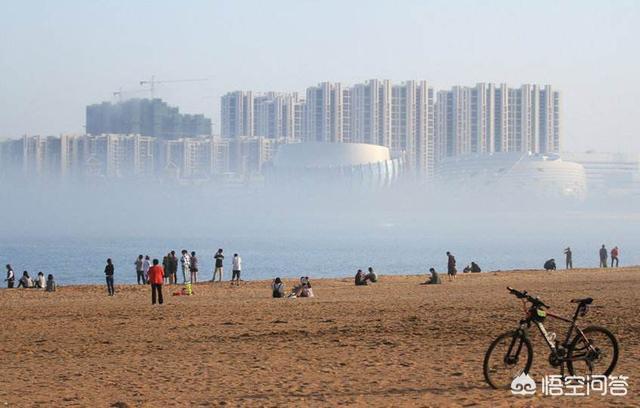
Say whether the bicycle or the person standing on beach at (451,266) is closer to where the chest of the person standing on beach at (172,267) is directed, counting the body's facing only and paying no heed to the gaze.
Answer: the person standing on beach

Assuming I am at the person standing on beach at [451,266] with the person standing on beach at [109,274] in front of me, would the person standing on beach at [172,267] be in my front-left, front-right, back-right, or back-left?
front-right

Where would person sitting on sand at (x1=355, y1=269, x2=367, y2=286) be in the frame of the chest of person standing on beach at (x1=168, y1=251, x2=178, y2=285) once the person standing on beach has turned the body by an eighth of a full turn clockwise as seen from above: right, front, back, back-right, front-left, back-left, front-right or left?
front-right

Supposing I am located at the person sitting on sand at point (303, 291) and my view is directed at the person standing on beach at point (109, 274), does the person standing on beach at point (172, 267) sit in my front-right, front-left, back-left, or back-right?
front-right

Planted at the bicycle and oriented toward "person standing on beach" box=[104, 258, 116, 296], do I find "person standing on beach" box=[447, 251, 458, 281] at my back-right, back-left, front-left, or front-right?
front-right

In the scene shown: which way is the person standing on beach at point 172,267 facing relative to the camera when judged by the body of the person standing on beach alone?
away from the camera

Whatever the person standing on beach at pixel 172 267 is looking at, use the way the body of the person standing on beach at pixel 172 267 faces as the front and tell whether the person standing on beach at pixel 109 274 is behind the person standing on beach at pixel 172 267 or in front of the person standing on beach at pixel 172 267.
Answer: behind

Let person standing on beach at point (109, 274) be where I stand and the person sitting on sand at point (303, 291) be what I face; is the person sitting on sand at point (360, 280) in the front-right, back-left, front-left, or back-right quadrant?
front-left

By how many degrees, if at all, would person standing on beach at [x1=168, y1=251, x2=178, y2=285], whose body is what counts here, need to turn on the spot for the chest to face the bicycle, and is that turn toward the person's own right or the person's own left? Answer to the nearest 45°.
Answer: approximately 180°
